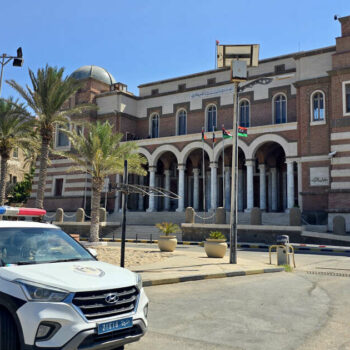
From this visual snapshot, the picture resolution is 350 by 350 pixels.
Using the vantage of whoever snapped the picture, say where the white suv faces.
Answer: facing the viewer and to the right of the viewer

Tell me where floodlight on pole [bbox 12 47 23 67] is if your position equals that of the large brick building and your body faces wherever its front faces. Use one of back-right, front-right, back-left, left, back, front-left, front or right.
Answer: front

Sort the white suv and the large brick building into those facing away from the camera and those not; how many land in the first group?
0

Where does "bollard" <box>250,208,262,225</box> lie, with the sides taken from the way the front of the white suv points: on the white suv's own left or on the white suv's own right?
on the white suv's own left

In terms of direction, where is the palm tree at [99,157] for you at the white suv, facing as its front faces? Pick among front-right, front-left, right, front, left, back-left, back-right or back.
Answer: back-left

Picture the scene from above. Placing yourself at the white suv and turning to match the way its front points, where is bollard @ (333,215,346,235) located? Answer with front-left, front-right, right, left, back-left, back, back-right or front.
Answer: left

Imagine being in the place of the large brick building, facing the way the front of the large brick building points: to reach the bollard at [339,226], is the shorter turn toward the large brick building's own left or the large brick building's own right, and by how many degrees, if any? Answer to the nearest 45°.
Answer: approximately 45° to the large brick building's own left

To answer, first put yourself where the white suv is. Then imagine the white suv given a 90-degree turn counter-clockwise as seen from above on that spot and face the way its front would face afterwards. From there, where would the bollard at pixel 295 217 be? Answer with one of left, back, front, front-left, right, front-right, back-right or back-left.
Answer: front

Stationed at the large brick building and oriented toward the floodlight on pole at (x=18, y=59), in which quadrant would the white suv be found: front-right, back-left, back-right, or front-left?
front-left

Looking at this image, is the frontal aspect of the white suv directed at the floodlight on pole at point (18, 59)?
no

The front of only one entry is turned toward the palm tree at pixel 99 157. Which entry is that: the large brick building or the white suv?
the large brick building

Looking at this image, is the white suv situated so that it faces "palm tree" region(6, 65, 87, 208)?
no
